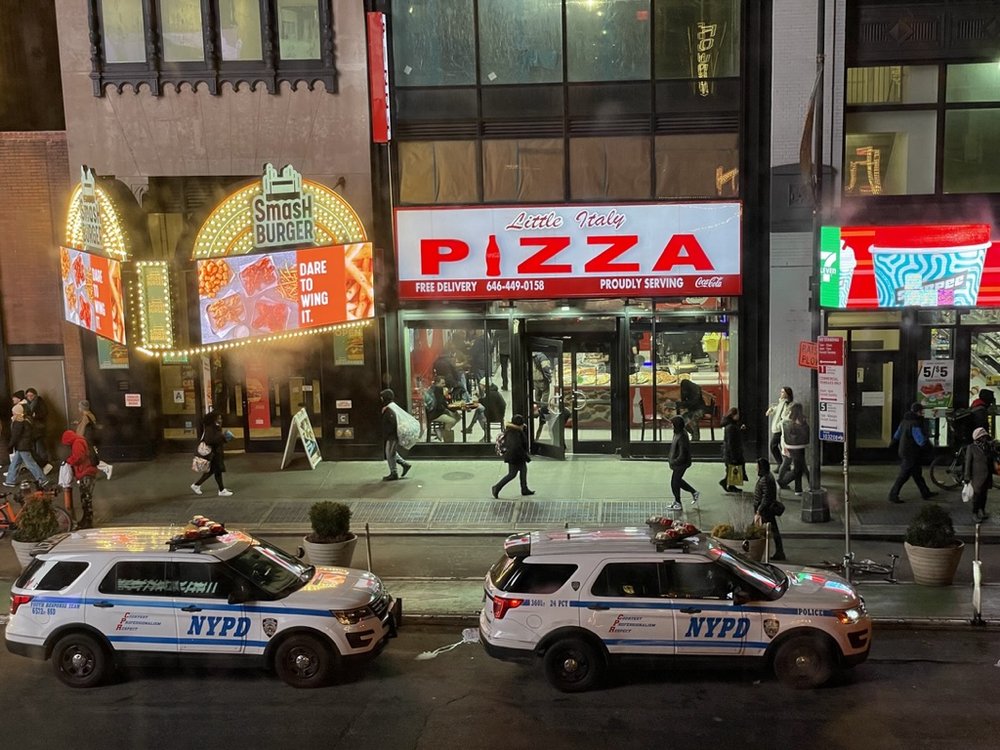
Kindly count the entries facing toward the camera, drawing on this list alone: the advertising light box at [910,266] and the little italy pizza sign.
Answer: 2

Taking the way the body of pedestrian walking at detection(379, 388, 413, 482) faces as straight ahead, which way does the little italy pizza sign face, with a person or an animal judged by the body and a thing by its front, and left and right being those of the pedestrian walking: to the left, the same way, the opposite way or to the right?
to the left

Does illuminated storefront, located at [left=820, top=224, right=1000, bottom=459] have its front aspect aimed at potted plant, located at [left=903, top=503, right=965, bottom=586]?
yes

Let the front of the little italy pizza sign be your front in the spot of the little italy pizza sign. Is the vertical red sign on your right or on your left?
on your right

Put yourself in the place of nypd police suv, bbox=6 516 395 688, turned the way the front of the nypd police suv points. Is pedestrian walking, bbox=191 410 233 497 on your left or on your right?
on your left

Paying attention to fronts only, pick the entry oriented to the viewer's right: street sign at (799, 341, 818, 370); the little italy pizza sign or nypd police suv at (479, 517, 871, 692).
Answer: the nypd police suv

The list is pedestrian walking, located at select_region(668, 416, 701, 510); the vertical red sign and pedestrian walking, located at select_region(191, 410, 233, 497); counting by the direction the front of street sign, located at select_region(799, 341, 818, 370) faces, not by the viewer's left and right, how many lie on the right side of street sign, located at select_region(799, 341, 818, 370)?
3

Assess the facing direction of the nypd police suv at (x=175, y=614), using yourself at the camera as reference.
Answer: facing to the right of the viewer

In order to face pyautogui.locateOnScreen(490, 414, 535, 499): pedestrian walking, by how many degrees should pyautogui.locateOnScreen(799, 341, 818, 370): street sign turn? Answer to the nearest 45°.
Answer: approximately 90° to its right
